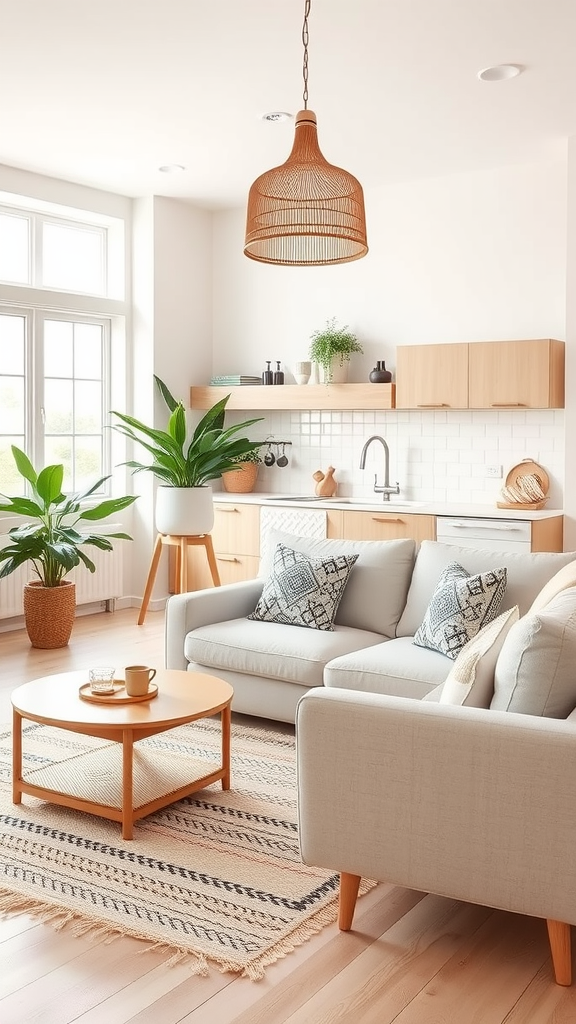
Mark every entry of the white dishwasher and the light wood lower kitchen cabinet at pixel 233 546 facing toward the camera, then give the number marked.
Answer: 2

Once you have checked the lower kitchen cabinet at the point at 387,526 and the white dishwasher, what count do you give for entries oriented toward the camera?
2

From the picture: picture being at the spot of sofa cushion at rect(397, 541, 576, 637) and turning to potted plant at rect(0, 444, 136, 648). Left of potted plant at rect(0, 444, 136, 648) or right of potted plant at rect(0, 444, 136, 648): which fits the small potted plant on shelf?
right

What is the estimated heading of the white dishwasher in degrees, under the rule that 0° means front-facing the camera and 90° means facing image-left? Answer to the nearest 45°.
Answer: approximately 0°

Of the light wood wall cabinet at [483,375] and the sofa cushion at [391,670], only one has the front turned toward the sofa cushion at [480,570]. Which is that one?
the light wood wall cabinet

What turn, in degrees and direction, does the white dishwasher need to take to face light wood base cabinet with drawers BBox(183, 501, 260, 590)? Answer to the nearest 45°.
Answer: approximately 135° to its right

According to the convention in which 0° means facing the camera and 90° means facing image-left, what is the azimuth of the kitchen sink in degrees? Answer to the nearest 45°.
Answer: approximately 0°

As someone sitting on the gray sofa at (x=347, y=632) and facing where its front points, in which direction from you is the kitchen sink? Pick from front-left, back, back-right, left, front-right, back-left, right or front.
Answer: back-right

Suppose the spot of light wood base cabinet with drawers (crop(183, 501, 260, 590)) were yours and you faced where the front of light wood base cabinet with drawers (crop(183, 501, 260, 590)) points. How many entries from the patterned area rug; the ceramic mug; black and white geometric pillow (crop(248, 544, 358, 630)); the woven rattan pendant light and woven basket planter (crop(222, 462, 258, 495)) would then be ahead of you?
4

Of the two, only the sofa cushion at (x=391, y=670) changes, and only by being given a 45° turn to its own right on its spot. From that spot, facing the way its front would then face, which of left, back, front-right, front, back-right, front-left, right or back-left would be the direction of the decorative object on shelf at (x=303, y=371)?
right

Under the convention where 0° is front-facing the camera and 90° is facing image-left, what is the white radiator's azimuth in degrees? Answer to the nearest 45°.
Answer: approximately 315°
